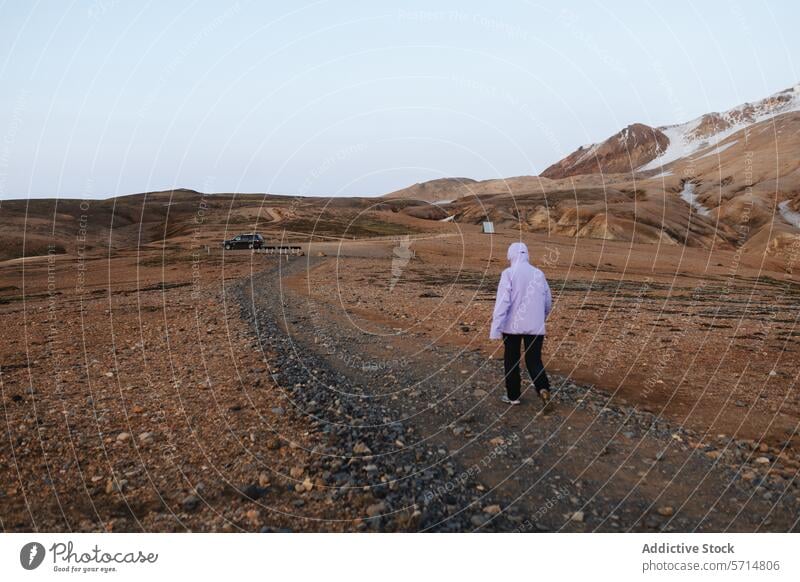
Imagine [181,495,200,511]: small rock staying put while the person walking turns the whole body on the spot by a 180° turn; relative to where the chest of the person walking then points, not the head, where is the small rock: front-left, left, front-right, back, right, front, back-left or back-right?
right

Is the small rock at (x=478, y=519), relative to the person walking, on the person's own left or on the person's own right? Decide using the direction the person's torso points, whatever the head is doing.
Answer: on the person's own left

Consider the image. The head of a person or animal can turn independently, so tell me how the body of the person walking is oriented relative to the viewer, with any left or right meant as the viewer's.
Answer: facing away from the viewer and to the left of the viewer

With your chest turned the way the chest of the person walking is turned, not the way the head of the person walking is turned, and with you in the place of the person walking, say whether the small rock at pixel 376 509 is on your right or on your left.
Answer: on your left

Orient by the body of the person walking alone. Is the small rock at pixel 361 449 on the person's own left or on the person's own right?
on the person's own left
